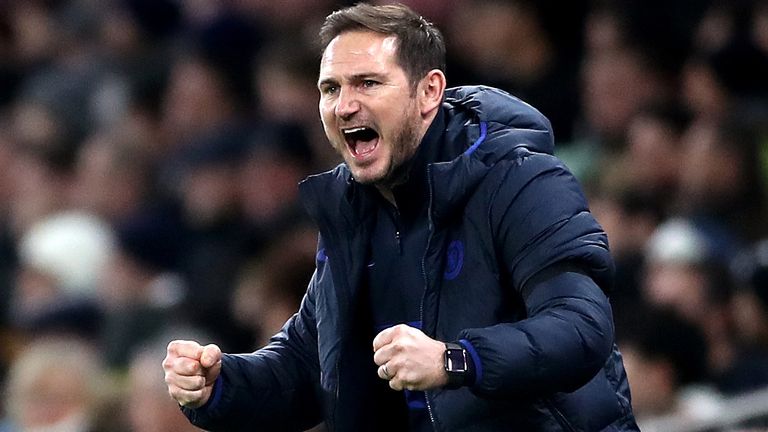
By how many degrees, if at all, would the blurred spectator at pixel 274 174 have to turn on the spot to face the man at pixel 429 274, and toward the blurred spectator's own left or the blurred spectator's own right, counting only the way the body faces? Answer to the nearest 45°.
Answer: approximately 45° to the blurred spectator's own left

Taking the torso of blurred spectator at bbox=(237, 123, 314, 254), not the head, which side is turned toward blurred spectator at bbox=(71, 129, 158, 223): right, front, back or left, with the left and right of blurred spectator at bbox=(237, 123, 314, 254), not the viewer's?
right

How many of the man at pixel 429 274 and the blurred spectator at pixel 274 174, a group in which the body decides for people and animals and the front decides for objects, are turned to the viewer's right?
0

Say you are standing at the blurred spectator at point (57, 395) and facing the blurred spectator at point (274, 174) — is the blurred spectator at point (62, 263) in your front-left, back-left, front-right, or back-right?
front-left

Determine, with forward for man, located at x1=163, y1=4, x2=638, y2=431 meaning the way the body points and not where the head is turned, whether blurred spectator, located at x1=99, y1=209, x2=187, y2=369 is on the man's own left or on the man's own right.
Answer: on the man's own right

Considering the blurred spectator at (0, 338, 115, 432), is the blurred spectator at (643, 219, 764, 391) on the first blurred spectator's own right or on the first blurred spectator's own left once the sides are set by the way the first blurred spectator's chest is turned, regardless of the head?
on the first blurred spectator's own left

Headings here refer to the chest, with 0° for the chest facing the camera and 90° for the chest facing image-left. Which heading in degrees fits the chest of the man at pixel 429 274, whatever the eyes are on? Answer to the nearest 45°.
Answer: approximately 45°

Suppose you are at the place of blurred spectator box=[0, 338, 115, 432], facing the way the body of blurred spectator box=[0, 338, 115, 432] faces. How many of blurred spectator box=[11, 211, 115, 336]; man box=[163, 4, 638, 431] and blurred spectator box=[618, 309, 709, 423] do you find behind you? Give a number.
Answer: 1

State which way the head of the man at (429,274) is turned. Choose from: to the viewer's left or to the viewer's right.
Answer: to the viewer's left

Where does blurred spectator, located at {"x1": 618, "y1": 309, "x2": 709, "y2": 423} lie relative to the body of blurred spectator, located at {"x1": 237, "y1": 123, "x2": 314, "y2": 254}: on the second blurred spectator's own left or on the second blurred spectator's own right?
on the second blurred spectator's own left

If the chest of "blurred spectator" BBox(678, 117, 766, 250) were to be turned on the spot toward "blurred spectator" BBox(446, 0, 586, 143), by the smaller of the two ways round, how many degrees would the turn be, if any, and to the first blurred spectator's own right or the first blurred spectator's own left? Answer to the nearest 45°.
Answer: approximately 90° to the first blurred spectator's own right

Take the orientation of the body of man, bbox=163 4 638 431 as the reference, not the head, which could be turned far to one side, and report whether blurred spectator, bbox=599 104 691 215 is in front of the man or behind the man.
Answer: behind

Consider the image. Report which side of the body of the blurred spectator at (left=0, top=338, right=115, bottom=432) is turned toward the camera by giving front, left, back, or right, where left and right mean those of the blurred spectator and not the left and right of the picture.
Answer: front

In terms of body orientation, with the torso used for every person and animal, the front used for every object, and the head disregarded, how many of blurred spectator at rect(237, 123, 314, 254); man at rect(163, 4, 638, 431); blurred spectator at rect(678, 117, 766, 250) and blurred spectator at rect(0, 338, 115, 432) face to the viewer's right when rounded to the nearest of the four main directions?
0

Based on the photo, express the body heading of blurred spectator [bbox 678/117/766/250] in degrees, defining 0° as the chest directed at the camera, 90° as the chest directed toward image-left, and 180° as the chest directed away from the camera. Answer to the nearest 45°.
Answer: approximately 45°

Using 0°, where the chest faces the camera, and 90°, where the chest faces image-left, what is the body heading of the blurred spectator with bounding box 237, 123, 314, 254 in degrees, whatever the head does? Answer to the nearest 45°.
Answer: approximately 45°
